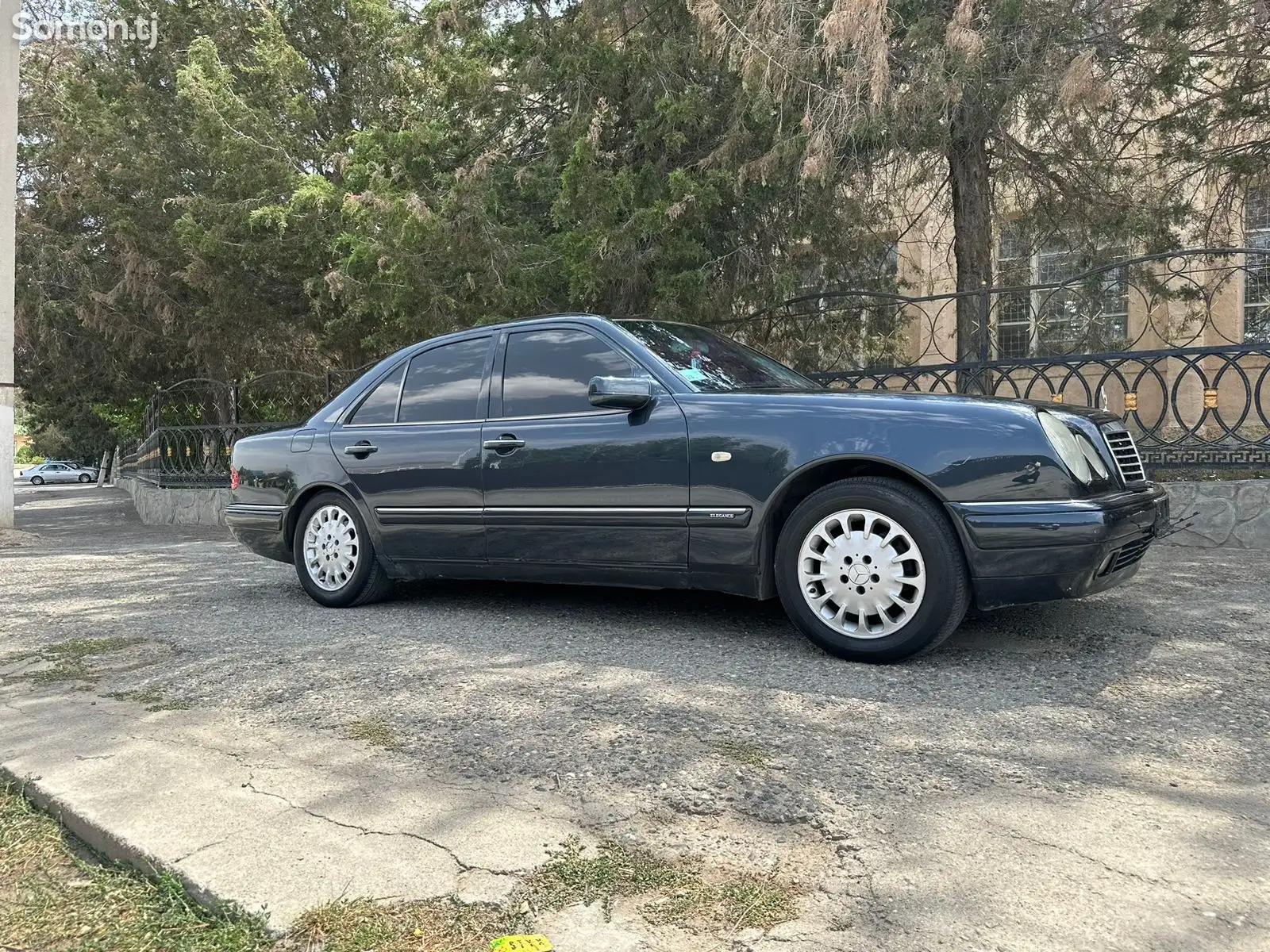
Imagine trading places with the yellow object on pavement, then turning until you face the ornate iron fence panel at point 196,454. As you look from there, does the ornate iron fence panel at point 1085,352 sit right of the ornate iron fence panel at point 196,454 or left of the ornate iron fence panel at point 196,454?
right

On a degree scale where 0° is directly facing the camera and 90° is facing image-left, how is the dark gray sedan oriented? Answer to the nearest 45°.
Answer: approximately 315°

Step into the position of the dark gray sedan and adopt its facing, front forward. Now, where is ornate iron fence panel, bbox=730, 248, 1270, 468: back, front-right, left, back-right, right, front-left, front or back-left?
left

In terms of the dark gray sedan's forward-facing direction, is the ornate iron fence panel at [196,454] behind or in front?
behind

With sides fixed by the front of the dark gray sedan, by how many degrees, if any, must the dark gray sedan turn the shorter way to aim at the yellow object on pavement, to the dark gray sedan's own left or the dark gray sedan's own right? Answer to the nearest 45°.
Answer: approximately 45° to the dark gray sedan's own right

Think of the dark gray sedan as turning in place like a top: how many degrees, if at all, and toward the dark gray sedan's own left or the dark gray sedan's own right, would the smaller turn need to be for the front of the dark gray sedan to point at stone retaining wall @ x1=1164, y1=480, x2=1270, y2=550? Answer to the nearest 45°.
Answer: approximately 90° to the dark gray sedan's own left

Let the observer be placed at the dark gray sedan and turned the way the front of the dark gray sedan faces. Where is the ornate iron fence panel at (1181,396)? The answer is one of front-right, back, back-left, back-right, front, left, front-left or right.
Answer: left
